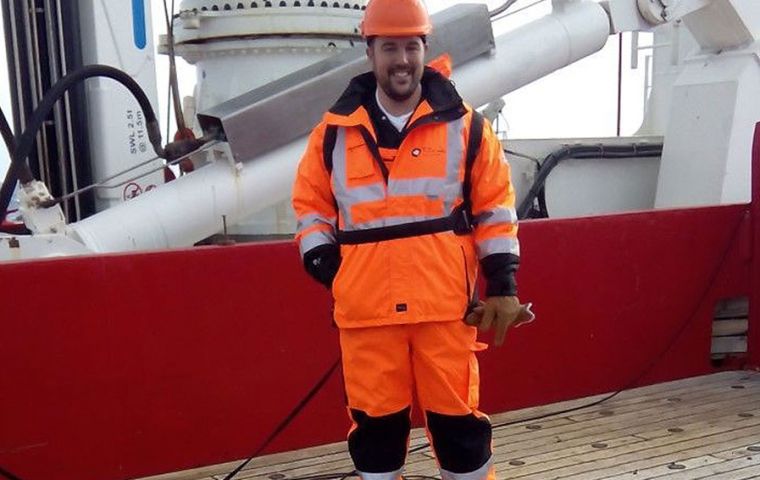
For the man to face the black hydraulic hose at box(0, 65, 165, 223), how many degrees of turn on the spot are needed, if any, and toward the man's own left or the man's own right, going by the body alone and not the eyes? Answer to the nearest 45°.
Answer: approximately 135° to the man's own right

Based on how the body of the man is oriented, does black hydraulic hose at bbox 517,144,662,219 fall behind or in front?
behind

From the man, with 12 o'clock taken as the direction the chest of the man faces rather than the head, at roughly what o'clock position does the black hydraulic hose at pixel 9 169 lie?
The black hydraulic hose is roughly at 4 o'clock from the man.

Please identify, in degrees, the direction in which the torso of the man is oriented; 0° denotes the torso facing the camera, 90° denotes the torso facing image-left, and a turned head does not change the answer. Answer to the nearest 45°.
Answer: approximately 0°
